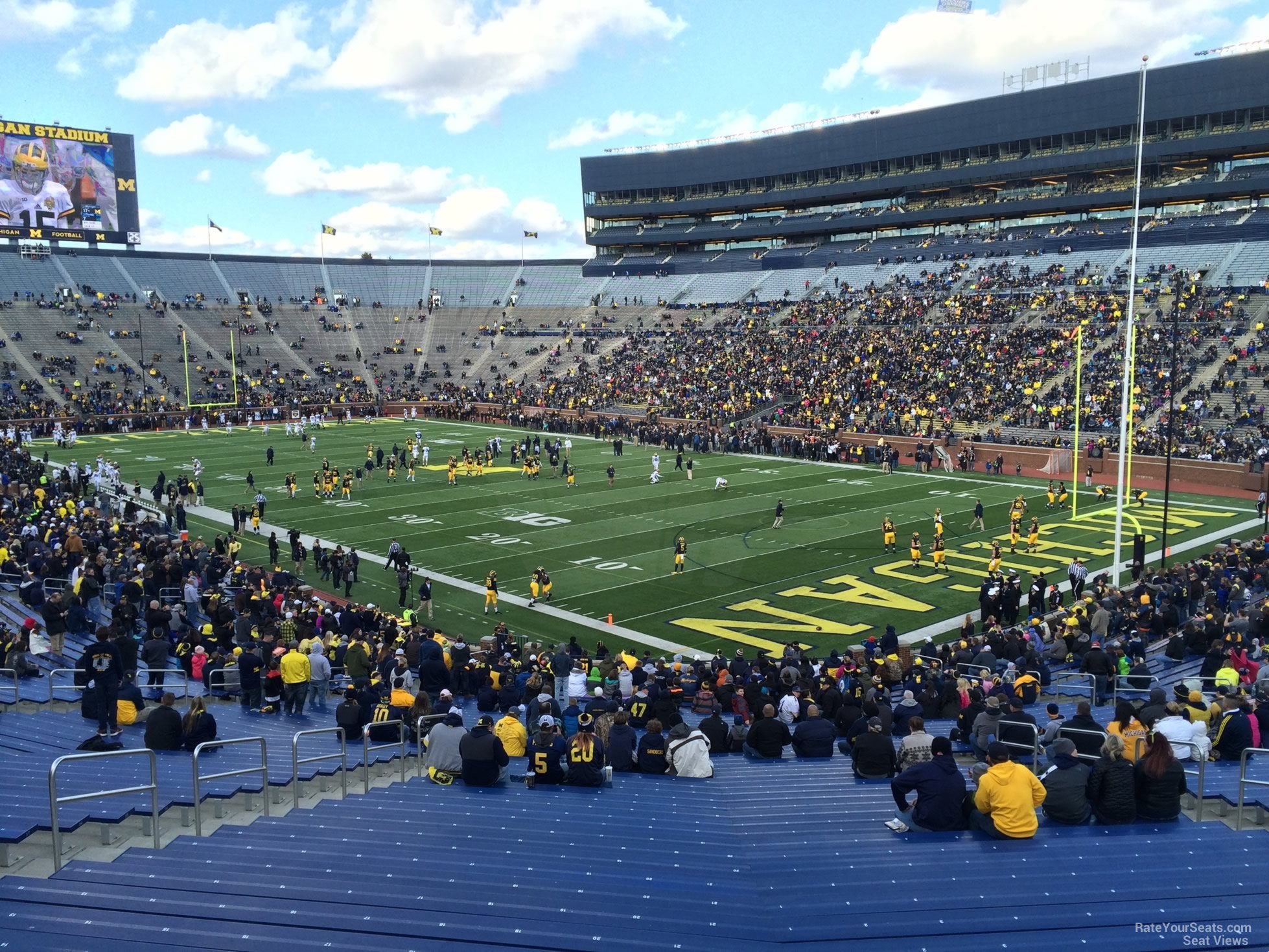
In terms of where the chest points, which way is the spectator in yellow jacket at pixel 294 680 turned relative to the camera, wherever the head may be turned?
away from the camera

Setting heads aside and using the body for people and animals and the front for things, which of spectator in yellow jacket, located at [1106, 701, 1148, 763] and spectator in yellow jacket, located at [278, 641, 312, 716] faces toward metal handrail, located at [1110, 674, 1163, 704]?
spectator in yellow jacket, located at [1106, 701, 1148, 763]

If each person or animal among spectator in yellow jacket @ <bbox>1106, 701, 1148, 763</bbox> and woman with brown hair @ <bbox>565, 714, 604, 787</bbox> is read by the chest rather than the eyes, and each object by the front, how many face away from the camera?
2

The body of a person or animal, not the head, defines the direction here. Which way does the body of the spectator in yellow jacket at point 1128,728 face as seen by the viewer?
away from the camera

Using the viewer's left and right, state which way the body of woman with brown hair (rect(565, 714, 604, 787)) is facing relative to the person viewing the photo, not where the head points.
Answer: facing away from the viewer

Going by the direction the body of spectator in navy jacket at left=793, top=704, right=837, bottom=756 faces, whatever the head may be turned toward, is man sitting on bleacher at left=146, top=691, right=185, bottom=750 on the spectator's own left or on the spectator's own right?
on the spectator's own left

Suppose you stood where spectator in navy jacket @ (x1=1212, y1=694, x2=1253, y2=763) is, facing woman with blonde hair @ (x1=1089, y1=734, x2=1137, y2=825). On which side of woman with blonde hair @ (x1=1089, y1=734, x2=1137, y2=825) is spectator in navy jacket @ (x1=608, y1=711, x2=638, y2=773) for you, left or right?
right

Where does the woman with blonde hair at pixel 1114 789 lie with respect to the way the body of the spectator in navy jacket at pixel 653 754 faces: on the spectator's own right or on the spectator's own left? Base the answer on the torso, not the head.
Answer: on the spectator's own right

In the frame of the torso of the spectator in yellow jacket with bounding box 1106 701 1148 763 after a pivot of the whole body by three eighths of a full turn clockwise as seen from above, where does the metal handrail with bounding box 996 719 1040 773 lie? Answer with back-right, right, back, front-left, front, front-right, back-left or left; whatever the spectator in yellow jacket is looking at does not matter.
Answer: back

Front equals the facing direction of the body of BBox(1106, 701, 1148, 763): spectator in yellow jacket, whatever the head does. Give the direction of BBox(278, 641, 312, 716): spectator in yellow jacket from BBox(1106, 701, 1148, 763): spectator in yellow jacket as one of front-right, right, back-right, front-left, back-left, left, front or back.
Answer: left

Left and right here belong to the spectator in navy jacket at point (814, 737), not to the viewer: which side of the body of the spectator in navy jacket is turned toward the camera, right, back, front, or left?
back

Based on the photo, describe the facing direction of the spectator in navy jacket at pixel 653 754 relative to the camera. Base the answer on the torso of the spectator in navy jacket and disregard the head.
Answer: away from the camera

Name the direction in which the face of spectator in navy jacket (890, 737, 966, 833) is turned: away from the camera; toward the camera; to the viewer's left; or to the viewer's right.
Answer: away from the camera

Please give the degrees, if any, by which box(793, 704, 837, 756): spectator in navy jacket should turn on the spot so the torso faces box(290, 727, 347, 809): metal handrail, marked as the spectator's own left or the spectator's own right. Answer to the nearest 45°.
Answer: approximately 135° to the spectator's own left
